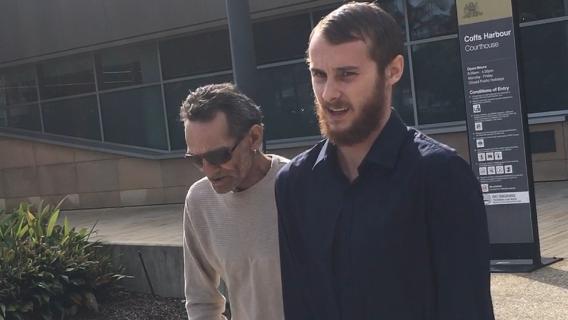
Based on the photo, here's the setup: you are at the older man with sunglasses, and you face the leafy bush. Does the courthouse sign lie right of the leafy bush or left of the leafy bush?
right

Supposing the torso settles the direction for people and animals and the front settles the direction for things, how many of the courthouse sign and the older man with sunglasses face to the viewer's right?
0

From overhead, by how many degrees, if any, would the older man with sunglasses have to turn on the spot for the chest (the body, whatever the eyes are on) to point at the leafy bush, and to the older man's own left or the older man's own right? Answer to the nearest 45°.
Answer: approximately 135° to the older man's own right

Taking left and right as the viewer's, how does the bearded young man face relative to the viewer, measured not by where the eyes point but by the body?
facing the viewer and to the left of the viewer

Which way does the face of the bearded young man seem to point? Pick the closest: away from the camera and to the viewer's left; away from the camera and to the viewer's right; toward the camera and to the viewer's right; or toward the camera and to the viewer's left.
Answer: toward the camera and to the viewer's left

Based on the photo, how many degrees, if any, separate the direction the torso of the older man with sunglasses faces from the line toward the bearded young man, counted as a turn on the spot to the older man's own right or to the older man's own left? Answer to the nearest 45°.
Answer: approximately 45° to the older man's own left

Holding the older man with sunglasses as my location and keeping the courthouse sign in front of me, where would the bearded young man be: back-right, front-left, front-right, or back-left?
back-right

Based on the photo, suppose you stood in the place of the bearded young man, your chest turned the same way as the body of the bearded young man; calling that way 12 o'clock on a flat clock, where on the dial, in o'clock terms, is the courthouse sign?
The courthouse sign is roughly at 5 o'clock from the bearded young man.

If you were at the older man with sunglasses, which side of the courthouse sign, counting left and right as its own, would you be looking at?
front

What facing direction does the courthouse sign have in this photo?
toward the camera

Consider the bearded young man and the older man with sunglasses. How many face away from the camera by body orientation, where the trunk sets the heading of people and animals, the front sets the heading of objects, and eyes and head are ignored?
0

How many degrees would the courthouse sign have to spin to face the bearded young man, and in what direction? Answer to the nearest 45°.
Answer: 0° — it already faces them

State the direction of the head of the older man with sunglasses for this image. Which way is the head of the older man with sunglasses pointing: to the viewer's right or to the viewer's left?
to the viewer's left
